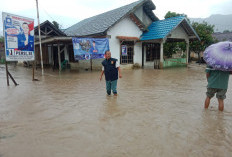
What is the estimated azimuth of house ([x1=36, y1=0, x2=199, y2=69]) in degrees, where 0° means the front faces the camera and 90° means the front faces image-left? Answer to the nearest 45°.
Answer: approximately 315°

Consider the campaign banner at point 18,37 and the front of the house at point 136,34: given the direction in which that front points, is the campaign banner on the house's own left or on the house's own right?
on the house's own right

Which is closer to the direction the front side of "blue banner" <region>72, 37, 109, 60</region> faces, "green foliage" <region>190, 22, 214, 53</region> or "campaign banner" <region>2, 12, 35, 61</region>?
the campaign banner

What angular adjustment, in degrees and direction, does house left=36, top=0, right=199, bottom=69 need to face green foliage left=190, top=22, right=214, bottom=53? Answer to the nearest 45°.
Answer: approximately 90° to its left

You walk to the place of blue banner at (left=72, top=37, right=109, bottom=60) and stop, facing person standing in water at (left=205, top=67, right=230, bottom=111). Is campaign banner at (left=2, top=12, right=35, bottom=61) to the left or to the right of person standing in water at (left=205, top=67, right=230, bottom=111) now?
right

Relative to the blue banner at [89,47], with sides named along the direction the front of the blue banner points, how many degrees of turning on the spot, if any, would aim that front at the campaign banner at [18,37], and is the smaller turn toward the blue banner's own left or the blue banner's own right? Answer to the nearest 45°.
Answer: approximately 45° to the blue banner's own right

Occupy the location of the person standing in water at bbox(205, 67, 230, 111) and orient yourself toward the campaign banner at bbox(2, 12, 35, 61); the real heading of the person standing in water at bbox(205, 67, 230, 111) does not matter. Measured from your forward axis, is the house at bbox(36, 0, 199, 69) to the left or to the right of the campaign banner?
right

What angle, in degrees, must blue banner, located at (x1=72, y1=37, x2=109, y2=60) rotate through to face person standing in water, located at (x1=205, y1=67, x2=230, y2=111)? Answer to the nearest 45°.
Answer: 0° — it already faces them

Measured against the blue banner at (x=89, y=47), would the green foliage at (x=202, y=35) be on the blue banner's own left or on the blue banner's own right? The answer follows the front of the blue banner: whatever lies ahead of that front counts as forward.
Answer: on the blue banner's own left
